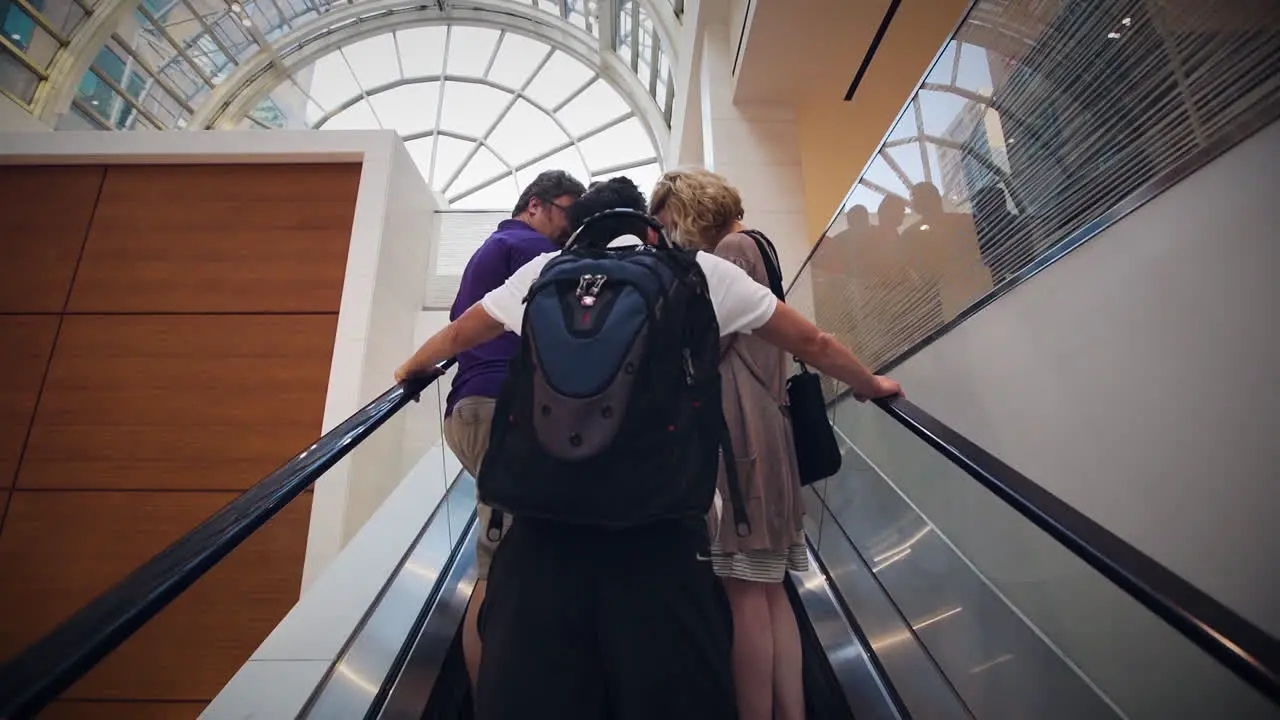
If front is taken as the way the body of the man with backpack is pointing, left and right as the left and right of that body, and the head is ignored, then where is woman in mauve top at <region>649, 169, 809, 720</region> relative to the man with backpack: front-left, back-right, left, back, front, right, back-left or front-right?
front-right

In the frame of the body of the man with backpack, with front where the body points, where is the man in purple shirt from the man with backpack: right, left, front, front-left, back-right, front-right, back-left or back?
front-left

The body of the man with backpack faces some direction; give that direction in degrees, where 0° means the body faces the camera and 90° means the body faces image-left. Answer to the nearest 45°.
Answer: approximately 180°
